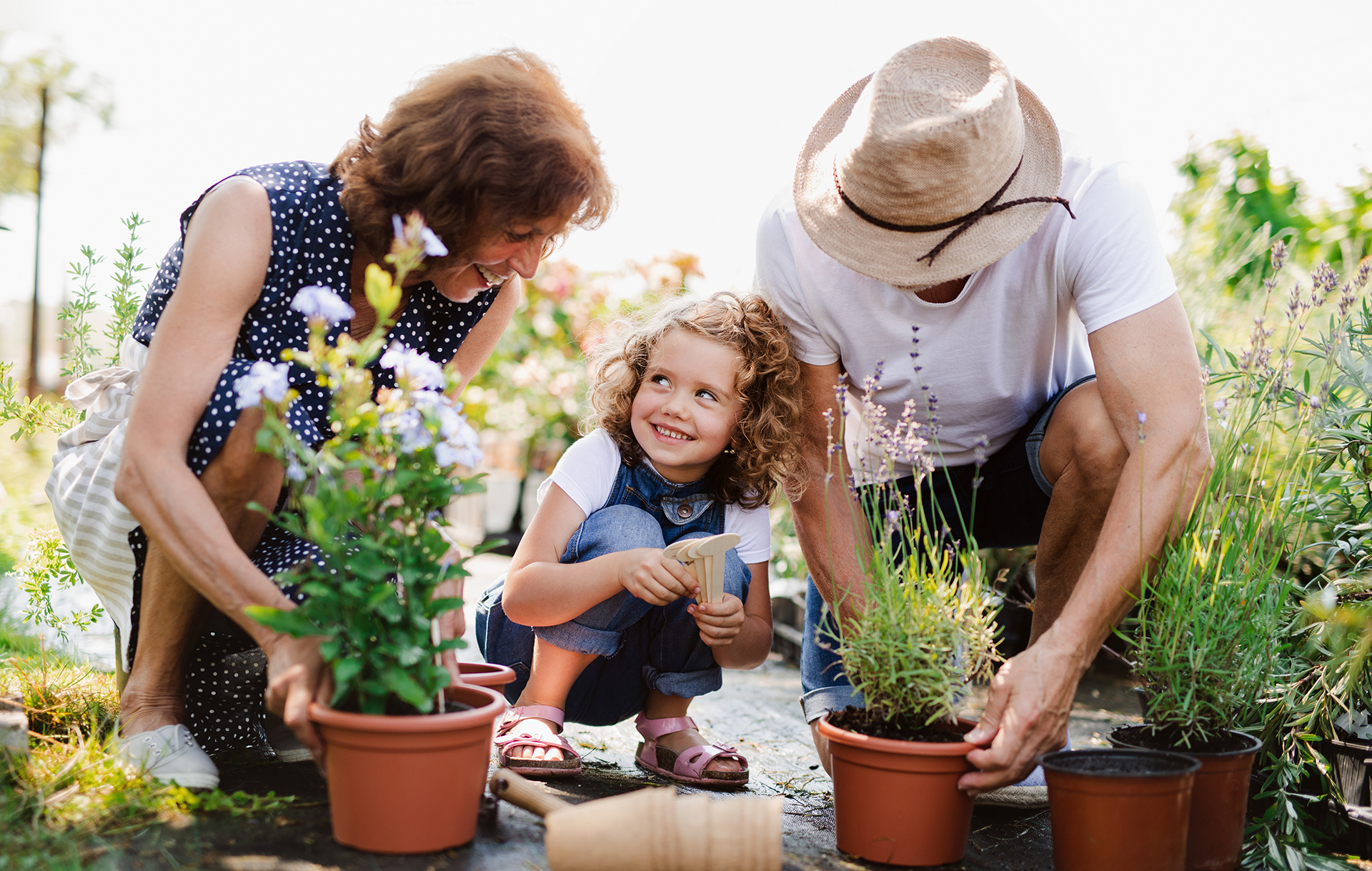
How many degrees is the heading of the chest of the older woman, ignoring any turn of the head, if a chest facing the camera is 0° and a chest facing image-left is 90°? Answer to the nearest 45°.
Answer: approximately 315°

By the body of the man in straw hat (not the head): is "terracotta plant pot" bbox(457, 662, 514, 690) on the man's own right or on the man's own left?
on the man's own right

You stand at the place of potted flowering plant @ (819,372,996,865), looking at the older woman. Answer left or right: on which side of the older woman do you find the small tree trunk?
right

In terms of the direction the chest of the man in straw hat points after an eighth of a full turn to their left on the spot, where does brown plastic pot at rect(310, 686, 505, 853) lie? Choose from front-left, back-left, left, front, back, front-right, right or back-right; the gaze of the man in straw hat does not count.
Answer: right

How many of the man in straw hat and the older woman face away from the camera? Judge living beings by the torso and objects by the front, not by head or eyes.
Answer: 0

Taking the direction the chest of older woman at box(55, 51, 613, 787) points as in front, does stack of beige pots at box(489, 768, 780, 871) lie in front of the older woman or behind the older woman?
in front

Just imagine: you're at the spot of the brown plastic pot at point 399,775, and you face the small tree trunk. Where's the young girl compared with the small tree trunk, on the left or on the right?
right

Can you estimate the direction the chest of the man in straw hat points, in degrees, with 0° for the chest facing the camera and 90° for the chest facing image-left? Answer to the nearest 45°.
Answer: approximately 0°

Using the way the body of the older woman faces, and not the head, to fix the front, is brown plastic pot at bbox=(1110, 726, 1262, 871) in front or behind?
in front

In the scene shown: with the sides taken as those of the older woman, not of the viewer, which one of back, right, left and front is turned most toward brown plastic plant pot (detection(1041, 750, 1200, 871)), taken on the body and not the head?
front

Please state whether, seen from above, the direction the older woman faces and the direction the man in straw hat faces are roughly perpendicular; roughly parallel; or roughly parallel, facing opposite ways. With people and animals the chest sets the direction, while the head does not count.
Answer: roughly perpendicular
